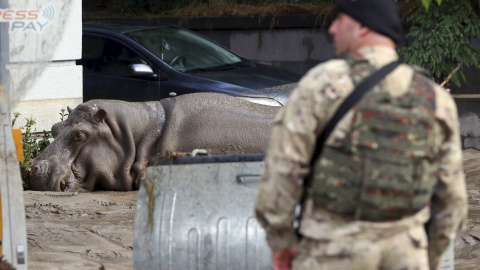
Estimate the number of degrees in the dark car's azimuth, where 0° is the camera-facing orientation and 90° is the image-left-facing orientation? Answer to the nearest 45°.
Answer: approximately 315°

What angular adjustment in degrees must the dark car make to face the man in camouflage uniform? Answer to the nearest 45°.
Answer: approximately 45° to its right

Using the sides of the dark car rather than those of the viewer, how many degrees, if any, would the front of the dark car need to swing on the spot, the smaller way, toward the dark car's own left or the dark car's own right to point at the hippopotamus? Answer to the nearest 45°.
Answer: approximately 45° to the dark car's own right

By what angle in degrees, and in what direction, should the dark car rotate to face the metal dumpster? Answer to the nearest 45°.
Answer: approximately 45° to its right
